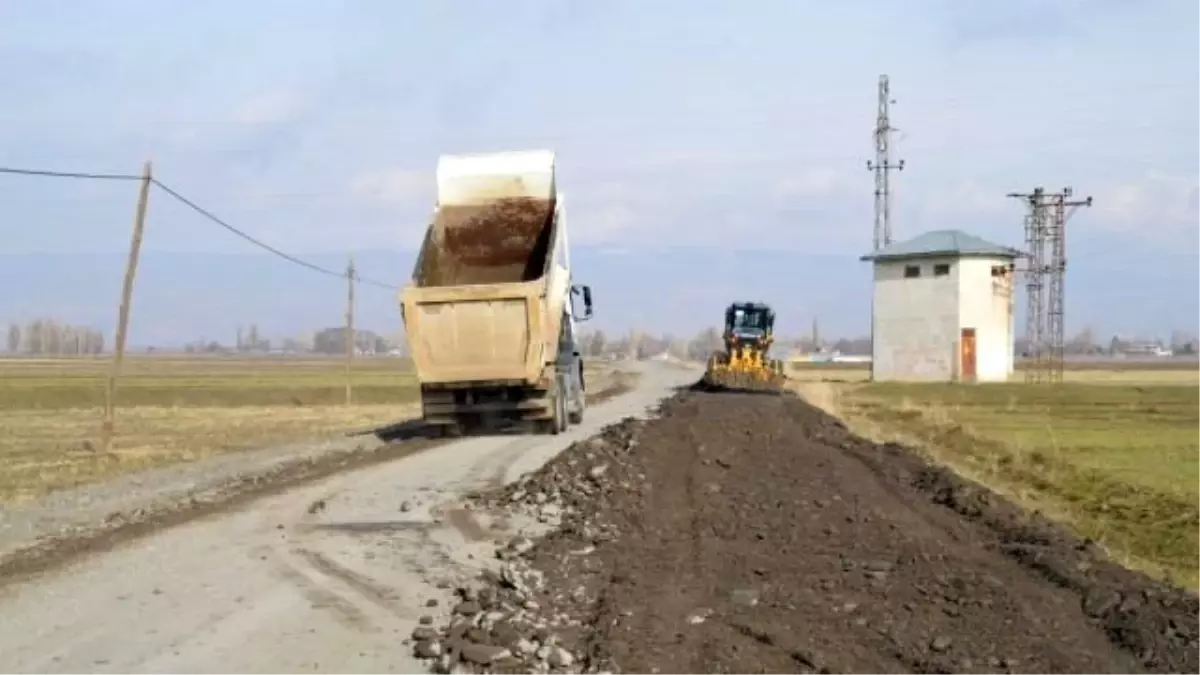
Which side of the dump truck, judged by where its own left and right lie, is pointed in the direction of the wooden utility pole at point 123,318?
left

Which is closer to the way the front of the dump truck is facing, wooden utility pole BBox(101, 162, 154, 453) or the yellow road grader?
the yellow road grader

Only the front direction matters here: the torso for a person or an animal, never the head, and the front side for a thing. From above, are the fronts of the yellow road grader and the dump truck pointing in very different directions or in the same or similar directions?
very different directions

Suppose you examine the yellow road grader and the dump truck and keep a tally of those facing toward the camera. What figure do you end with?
1

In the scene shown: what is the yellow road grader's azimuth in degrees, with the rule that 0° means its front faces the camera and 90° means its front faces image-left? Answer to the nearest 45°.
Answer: approximately 0°

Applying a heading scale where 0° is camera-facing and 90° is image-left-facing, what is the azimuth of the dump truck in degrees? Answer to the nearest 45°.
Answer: approximately 180°

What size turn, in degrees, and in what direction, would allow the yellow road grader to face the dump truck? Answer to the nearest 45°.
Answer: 0° — it already faces it

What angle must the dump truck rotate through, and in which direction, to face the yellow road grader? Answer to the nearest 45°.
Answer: approximately 45° to its right
